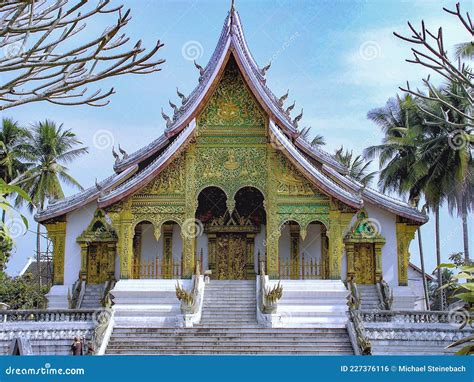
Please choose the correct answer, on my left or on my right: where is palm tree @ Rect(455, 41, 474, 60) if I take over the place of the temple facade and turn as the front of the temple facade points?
on my left

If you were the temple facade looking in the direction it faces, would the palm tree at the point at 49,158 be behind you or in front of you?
behind

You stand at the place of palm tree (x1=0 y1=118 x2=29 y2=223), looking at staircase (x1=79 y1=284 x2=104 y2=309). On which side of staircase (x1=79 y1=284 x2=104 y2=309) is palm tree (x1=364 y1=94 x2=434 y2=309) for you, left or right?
left

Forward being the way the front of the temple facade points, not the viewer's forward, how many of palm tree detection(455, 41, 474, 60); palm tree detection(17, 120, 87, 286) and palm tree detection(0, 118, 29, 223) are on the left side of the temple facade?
1

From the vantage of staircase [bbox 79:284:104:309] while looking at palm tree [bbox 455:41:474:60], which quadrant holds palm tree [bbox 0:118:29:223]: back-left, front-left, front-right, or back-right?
back-left

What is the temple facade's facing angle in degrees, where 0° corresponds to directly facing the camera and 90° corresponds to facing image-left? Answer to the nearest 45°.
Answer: approximately 0°

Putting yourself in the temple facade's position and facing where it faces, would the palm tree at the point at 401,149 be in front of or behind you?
behind

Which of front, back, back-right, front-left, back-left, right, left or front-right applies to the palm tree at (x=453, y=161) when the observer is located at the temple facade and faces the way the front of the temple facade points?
back-left
